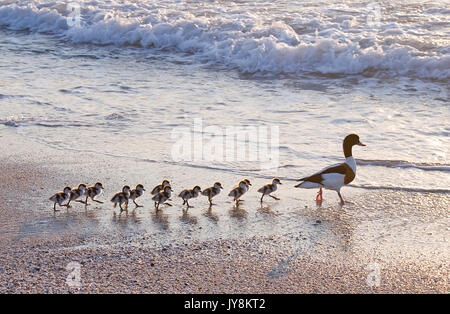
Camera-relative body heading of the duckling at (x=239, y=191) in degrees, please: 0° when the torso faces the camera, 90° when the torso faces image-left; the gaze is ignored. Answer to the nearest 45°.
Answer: approximately 270°

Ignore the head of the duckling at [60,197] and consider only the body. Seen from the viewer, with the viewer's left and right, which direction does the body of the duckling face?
facing to the right of the viewer

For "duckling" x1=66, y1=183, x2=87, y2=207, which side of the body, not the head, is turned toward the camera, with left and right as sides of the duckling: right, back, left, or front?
right

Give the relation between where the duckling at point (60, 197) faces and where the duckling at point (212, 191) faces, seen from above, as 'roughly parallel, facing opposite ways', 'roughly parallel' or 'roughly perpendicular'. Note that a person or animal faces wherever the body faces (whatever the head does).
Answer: roughly parallel

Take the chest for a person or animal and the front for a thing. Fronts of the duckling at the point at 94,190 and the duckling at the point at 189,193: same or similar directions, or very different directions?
same or similar directions

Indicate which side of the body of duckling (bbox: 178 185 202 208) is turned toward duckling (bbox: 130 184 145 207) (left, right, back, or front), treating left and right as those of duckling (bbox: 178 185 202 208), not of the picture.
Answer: back

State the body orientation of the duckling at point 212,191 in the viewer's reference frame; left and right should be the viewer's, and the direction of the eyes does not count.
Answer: facing to the right of the viewer

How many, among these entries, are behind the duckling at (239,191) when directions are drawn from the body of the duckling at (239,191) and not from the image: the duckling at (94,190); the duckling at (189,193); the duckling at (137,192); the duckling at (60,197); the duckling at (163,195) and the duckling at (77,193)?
6

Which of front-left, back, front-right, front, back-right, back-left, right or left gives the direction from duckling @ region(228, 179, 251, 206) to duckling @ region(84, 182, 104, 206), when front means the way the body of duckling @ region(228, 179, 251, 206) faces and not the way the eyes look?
back

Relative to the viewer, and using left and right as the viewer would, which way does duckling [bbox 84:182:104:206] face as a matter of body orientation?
facing to the right of the viewer

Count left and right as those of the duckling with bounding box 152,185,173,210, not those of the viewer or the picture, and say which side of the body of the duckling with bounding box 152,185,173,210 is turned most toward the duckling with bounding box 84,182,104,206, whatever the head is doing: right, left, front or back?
back

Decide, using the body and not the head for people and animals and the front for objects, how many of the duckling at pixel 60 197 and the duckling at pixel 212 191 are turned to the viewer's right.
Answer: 2

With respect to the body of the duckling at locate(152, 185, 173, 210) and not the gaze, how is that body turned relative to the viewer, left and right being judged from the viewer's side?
facing to the right of the viewer

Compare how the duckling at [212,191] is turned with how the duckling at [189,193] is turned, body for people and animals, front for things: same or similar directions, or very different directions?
same or similar directions

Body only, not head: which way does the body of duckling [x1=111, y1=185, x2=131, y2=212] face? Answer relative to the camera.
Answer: to the viewer's right

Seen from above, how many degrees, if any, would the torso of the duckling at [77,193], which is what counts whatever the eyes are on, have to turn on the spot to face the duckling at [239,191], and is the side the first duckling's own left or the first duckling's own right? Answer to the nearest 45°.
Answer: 0° — it already faces it

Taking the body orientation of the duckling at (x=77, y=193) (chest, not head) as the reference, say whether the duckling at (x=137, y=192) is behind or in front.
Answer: in front

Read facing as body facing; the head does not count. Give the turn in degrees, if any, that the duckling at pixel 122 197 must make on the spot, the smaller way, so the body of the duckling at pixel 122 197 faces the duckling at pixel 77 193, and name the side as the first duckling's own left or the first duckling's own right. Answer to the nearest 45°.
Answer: approximately 180°
